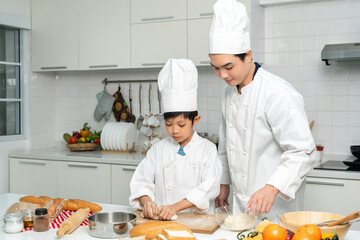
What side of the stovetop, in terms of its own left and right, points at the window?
right

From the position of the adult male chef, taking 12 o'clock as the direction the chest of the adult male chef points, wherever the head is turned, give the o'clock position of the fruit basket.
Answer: The fruit basket is roughly at 3 o'clock from the adult male chef.

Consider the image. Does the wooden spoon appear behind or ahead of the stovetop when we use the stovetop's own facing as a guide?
ahead

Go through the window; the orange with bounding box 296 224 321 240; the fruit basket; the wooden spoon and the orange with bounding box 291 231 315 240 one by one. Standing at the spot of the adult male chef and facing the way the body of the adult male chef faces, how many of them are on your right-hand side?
2

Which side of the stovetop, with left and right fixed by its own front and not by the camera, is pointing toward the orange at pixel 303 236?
front

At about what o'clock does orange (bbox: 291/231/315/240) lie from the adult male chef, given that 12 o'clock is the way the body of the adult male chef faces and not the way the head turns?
The orange is roughly at 10 o'clock from the adult male chef.

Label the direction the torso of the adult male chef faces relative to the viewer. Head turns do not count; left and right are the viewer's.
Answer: facing the viewer and to the left of the viewer

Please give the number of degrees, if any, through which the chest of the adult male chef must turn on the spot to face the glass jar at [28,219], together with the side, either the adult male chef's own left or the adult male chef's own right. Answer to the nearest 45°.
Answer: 0° — they already face it

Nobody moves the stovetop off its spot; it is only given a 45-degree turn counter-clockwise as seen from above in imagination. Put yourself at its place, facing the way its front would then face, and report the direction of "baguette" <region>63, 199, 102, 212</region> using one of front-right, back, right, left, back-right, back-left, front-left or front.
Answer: right

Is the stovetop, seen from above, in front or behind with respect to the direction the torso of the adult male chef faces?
behind

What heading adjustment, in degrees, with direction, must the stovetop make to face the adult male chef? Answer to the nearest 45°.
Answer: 0° — it already faces them

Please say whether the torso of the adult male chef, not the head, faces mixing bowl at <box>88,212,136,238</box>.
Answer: yes

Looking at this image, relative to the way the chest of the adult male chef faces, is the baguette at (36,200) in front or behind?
in front

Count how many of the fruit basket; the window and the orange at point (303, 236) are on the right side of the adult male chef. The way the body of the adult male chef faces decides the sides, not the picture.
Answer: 2

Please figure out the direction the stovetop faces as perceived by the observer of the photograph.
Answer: facing the viewer

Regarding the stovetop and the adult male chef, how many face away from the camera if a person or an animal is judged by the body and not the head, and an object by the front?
0

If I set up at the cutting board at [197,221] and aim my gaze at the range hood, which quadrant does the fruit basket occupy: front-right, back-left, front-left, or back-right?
front-left

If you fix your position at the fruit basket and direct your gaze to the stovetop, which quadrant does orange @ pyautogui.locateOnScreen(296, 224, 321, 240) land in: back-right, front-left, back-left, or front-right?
front-right

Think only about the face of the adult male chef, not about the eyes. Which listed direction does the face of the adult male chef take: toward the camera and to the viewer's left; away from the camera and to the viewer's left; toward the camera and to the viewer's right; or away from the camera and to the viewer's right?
toward the camera and to the viewer's left

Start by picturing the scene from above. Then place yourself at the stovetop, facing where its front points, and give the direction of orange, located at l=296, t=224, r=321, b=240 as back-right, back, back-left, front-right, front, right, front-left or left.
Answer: front
